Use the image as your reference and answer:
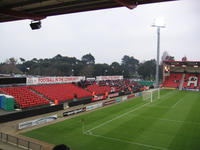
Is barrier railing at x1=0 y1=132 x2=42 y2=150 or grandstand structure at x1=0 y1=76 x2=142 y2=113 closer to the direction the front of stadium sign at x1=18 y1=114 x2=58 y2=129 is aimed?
the barrier railing

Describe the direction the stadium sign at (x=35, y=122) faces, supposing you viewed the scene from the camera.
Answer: facing the viewer and to the right of the viewer

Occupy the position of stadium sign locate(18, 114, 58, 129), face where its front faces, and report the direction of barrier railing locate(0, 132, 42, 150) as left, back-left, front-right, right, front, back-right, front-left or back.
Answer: front-right

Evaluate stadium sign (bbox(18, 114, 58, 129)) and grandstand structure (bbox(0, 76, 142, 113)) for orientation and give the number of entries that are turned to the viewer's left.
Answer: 0

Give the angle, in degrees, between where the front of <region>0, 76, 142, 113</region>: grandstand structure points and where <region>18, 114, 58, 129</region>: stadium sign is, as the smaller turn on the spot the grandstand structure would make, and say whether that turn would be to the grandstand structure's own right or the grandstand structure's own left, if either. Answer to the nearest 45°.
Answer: approximately 45° to the grandstand structure's own right

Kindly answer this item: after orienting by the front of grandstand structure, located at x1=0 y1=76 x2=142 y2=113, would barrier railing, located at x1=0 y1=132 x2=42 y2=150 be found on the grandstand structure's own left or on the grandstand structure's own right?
on the grandstand structure's own right

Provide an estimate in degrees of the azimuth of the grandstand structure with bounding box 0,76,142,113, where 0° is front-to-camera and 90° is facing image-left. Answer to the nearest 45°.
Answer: approximately 315°
